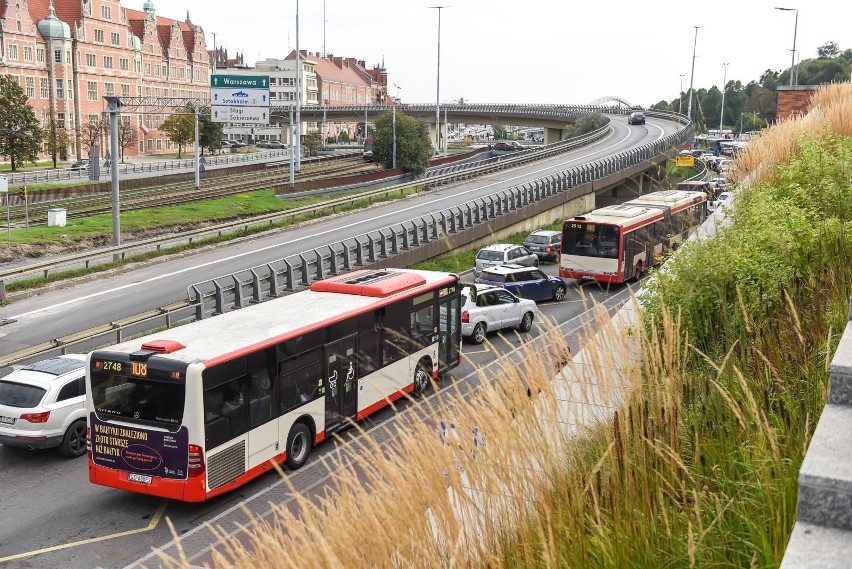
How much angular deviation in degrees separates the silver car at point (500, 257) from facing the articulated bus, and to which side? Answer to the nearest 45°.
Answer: approximately 45° to its right

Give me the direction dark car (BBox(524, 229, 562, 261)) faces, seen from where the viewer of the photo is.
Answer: facing away from the viewer and to the right of the viewer

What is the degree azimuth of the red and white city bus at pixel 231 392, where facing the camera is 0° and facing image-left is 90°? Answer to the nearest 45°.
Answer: approximately 225°

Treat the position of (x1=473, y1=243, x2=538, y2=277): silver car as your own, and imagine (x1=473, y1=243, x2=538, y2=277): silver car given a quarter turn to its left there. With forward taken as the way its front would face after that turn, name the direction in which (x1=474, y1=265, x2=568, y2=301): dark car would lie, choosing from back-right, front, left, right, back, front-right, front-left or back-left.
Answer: back-left

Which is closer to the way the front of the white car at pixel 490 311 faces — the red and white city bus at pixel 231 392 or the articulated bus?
the articulated bus

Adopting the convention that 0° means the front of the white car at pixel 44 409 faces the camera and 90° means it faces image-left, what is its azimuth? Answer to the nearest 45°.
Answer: approximately 225°

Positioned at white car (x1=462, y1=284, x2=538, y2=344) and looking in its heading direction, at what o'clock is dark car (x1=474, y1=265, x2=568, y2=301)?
The dark car is roughly at 11 o'clock from the white car.

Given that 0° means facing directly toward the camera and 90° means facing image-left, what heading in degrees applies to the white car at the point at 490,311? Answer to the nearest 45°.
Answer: approximately 225°

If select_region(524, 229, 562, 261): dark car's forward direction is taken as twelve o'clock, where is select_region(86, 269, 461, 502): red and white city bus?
The red and white city bus is roughly at 5 o'clock from the dark car.
